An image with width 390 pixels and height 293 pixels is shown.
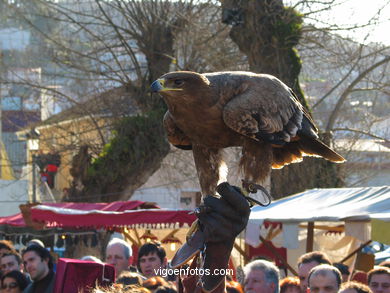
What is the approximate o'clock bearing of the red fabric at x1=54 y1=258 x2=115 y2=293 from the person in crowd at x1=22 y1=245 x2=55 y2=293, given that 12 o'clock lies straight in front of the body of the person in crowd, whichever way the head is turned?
The red fabric is roughly at 10 o'clock from the person in crowd.

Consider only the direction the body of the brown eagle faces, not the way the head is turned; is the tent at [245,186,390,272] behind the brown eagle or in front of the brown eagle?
behind

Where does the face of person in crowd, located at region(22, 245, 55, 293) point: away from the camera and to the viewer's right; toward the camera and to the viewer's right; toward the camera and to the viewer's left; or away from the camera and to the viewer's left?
toward the camera and to the viewer's left

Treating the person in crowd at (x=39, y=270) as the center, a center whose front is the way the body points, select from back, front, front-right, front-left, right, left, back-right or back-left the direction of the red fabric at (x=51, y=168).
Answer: back-right

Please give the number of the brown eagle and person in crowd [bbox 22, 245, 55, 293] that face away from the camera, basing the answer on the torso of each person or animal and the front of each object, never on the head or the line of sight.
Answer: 0

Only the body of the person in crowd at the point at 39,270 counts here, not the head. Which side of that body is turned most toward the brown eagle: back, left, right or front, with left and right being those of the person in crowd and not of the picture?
left

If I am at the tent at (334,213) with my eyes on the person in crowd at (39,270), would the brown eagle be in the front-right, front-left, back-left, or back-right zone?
front-left

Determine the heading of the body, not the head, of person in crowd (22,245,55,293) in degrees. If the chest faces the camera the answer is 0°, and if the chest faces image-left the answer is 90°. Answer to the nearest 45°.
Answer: approximately 45°

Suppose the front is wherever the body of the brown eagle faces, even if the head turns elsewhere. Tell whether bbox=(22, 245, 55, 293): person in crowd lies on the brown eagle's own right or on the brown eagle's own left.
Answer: on the brown eagle's own right
